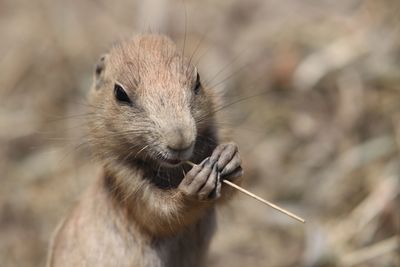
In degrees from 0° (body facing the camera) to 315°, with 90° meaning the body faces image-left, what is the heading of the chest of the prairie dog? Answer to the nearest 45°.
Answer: approximately 315°
